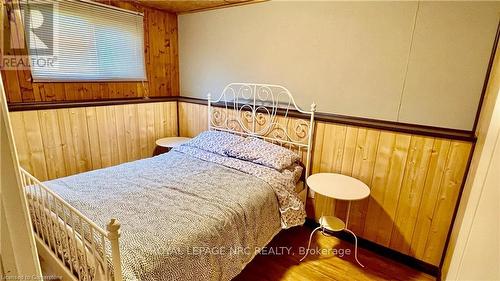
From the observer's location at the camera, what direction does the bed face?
facing the viewer and to the left of the viewer

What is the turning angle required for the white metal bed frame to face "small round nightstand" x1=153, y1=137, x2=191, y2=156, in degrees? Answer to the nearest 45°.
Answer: approximately 135° to its right
